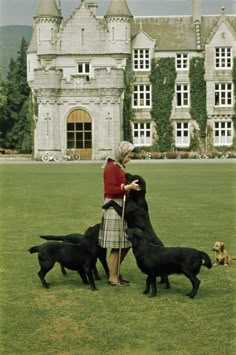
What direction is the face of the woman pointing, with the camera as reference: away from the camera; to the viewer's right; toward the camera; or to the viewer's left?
to the viewer's right

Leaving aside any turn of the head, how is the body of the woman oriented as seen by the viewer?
to the viewer's right

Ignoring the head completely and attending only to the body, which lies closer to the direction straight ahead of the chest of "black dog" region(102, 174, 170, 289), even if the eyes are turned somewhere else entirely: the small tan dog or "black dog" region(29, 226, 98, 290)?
the black dog

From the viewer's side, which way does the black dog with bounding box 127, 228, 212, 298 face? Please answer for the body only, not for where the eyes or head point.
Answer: to the viewer's left

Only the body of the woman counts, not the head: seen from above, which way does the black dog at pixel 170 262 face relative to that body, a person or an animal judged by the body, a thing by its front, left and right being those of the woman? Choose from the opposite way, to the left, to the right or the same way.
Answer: the opposite way

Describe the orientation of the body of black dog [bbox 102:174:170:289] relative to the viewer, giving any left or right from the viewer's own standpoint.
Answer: facing to the left of the viewer

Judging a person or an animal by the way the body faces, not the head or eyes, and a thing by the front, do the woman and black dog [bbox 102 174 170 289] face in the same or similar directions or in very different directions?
very different directions

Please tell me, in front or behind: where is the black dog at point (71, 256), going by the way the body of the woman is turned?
behind
